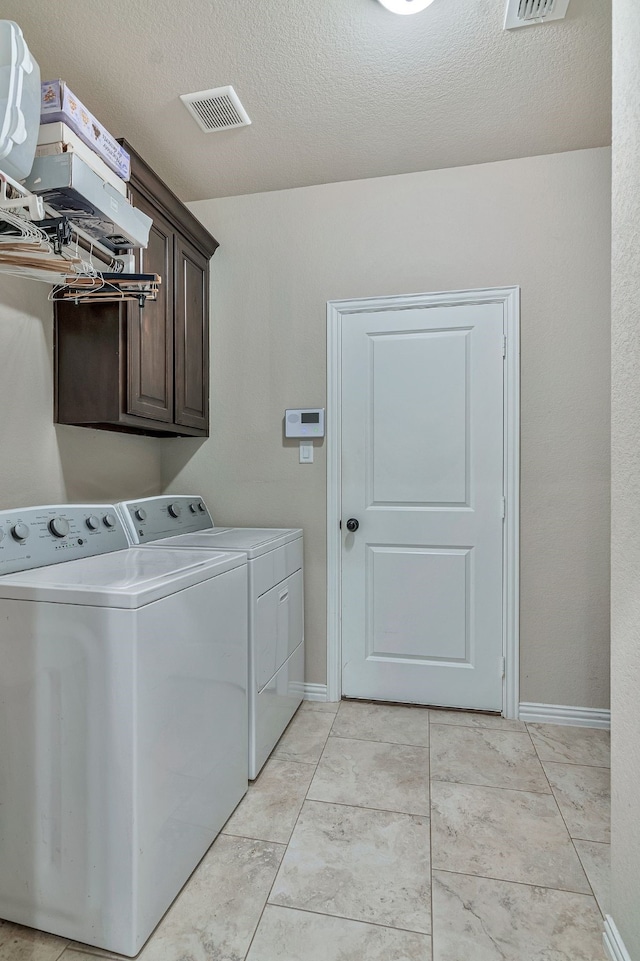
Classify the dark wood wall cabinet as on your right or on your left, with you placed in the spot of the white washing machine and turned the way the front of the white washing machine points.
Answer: on your left

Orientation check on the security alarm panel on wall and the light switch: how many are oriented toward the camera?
2

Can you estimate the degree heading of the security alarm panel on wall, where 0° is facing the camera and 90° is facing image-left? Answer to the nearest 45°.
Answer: approximately 0°

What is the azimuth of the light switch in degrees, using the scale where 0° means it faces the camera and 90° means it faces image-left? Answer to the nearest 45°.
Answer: approximately 0°
